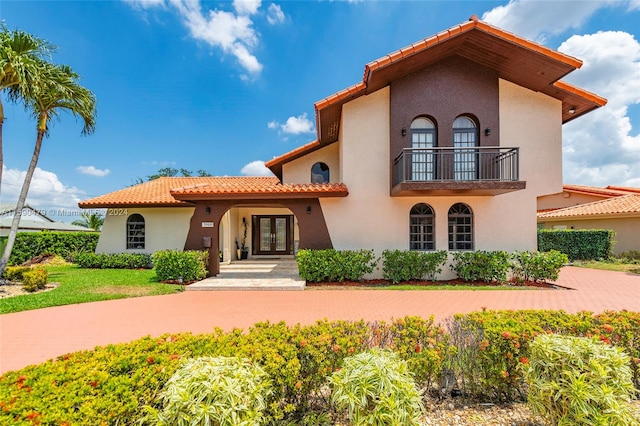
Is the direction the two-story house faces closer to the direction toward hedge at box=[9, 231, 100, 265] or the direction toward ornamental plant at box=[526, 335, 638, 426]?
the ornamental plant

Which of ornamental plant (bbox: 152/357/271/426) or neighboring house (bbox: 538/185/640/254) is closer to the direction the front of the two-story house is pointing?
the ornamental plant

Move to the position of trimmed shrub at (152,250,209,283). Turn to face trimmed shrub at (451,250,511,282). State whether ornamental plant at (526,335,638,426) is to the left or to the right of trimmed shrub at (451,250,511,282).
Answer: right

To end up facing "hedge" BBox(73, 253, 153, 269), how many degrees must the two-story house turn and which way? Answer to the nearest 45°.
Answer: approximately 90° to its right

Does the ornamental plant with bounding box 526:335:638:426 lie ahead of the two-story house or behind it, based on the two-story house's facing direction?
ahead

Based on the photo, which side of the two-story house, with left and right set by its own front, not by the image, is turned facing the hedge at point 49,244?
right

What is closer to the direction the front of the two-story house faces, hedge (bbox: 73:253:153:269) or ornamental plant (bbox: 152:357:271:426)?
the ornamental plant

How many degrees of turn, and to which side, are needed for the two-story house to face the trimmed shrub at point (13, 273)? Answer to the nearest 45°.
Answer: approximately 90° to its right

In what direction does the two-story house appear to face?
toward the camera

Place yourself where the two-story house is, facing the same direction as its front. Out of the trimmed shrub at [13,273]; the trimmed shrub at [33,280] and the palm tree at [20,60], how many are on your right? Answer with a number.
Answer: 3

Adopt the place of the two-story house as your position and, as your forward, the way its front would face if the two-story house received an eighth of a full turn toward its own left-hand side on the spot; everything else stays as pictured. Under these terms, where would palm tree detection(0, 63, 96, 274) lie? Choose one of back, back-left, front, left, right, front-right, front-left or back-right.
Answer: back-right
